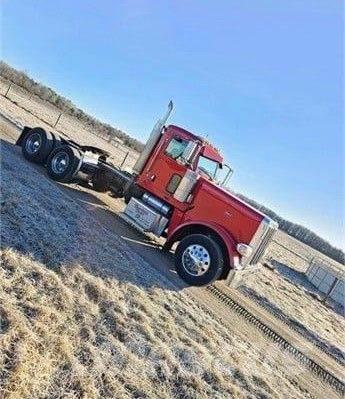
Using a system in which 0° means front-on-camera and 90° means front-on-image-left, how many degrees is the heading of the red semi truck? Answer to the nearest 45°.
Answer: approximately 315°
